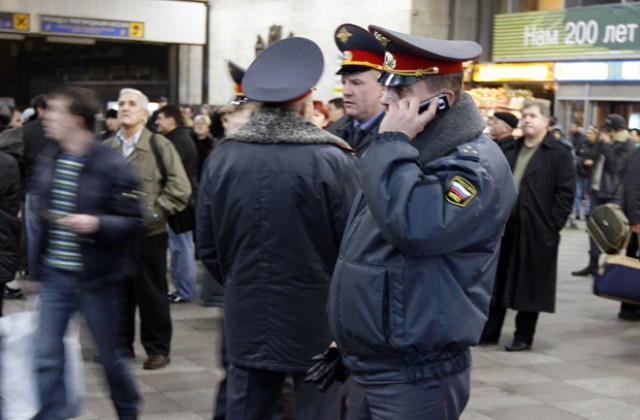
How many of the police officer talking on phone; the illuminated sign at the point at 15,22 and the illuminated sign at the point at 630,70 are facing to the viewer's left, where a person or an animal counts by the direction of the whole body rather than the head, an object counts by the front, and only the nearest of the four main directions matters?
1

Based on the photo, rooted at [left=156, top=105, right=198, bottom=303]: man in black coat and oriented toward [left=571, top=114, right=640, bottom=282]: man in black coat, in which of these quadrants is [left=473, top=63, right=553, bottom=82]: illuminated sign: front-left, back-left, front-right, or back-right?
front-left

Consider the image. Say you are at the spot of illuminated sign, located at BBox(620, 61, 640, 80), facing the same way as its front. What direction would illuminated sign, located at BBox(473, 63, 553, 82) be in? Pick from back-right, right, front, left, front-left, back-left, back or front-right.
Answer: back-right

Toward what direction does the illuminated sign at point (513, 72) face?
toward the camera

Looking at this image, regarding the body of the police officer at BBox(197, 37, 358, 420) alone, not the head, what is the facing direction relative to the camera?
away from the camera

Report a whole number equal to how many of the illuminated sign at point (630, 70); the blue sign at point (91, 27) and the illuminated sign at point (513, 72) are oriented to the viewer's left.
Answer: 0

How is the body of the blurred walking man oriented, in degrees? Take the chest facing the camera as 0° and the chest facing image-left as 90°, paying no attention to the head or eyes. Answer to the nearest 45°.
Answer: approximately 45°

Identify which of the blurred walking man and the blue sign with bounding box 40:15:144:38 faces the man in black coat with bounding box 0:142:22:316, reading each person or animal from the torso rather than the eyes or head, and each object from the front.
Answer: the blue sign

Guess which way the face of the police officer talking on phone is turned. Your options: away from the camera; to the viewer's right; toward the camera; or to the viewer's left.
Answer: to the viewer's left

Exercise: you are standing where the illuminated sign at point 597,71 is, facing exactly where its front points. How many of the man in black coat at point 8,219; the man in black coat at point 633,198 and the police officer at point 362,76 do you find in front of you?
3

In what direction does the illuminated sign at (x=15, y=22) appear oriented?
toward the camera

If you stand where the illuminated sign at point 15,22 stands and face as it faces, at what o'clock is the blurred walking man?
The blurred walking man is roughly at 12 o'clock from the illuminated sign.

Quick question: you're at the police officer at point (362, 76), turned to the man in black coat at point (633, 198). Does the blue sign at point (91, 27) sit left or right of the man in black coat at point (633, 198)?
left

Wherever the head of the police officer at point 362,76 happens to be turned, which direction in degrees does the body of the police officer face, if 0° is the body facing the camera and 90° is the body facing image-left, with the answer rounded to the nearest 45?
approximately 45°
